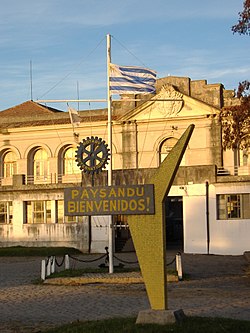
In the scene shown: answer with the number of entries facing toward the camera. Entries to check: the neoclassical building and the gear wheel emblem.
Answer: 2

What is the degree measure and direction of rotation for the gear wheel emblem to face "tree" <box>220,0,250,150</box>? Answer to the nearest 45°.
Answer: approximately 90° to its left

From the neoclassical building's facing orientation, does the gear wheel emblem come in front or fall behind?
in front

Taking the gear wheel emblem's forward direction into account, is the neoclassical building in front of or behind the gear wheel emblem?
behind

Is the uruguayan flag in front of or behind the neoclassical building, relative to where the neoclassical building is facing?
in front

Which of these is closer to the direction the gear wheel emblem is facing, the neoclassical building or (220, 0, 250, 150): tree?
the tree

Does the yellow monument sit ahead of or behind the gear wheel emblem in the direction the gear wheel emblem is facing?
ahead

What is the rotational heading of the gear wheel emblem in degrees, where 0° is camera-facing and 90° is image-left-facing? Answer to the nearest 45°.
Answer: approximately 0°
